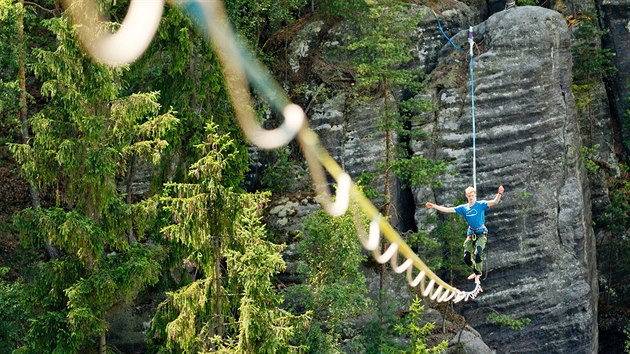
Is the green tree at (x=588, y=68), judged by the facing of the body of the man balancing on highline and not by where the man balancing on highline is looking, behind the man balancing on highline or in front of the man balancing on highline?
behind

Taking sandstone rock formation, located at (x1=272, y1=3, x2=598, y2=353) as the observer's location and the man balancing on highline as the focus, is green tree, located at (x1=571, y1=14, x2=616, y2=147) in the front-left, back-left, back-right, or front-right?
back-left

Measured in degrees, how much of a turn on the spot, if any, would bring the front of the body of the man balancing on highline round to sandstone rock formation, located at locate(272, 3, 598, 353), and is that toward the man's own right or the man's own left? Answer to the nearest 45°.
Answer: approximately 180°

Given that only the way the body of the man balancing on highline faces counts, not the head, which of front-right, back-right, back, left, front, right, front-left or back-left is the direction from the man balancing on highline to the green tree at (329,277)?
back-right

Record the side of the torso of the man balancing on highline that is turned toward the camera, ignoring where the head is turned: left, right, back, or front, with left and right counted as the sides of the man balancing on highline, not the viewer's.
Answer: front

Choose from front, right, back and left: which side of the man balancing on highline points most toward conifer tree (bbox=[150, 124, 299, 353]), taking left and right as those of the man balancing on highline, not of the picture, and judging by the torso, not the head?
right
